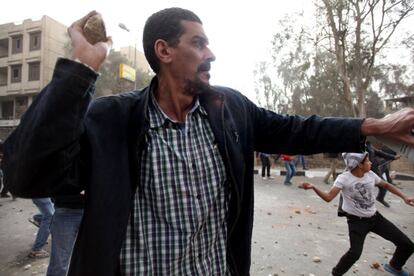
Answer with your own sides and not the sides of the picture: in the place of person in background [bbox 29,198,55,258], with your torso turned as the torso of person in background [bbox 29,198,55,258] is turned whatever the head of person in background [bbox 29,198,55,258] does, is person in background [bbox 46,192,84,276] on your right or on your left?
on your right

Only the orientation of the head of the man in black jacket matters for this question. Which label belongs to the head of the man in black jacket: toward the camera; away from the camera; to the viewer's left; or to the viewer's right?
to the viewer's right

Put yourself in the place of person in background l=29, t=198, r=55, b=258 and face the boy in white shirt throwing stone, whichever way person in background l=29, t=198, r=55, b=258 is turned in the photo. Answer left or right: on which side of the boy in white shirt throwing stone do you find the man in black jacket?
right

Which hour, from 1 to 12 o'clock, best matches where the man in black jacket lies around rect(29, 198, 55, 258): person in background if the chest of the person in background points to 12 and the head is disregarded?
The man in black jacket is roughly at 3 o'clock from the person in background.

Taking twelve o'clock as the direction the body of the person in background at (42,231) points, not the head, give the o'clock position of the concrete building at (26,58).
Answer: The concrete building is roughly at 9 o'clock from the person in background.

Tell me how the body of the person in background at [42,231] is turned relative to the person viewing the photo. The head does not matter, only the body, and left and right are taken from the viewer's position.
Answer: facing to the right of the viewer
